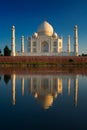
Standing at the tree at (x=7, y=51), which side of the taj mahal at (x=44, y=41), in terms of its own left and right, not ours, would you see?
right

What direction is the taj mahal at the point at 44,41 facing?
toward the camera
